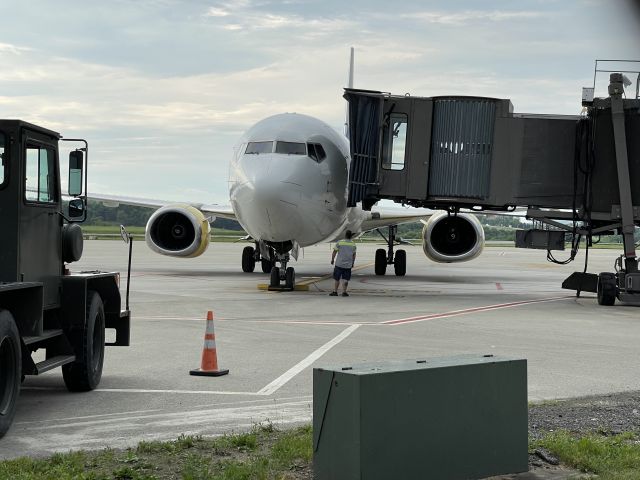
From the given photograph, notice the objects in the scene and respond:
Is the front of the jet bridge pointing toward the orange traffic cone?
no

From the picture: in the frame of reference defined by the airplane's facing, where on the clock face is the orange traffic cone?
The orange traffic cone is roughly at 12 o'clock from the airplane.

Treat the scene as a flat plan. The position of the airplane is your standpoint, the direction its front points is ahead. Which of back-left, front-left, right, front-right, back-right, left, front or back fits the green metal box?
front

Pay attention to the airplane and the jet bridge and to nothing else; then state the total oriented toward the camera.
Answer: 1

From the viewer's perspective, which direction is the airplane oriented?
toward the camera

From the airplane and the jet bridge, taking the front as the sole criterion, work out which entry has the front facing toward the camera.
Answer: the airplane

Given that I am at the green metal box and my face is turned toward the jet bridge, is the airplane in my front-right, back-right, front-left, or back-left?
front-left

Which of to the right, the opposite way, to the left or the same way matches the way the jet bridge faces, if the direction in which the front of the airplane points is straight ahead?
to the right

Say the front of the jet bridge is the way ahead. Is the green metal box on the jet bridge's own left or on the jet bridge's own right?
on the jet bridge's own left

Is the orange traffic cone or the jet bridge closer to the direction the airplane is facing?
the orange traffic cone

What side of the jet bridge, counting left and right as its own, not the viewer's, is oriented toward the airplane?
front

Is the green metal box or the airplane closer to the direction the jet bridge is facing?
the airplane

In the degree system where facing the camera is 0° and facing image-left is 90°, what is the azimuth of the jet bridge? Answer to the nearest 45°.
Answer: approximately 90°
